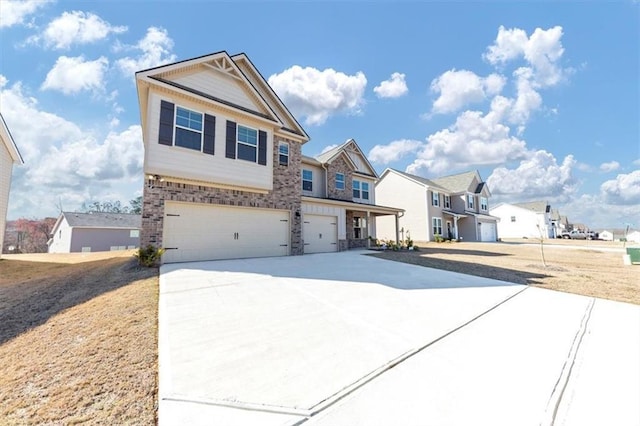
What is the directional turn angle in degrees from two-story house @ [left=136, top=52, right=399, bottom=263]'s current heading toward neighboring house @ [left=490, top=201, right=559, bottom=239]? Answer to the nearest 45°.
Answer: approximately 90° to its left

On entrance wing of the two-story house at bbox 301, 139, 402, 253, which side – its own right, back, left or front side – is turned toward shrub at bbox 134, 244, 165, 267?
right

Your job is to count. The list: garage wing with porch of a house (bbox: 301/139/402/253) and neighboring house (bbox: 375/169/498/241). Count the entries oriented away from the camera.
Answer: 0

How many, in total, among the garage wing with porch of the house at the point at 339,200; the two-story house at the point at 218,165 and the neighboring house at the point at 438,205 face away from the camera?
0

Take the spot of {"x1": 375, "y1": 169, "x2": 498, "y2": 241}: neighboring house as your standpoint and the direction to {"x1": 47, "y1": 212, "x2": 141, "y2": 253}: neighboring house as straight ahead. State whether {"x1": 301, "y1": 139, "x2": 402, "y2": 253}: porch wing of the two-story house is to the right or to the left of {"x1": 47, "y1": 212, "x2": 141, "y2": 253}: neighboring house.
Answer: left

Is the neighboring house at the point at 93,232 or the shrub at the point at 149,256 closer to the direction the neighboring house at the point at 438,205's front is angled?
the shrub

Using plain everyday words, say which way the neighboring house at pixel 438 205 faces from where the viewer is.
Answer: facing the viewer and to the right of the viewer

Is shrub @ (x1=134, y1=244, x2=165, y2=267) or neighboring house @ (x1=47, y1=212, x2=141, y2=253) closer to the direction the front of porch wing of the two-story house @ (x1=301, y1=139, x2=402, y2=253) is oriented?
the shrub

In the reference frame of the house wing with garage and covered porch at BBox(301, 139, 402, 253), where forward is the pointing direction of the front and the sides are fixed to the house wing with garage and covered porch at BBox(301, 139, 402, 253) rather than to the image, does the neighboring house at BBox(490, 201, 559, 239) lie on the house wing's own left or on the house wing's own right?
on the house wing's own left

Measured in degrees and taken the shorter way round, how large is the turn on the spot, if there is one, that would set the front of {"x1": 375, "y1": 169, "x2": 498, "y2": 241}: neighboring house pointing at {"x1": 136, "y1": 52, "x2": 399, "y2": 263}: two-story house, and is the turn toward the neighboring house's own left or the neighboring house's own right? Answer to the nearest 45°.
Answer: approximately 45° to the neighboring house's own right

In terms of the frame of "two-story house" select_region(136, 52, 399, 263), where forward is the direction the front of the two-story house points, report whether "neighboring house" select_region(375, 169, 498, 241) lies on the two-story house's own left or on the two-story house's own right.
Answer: on the two-story house's own left

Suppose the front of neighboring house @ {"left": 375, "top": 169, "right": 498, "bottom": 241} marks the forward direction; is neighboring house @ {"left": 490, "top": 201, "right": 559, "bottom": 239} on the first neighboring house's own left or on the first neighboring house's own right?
on the first neighboring house's own left

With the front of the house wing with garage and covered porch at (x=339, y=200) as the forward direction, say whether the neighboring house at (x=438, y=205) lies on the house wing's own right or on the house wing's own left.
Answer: on the house wing's own left
